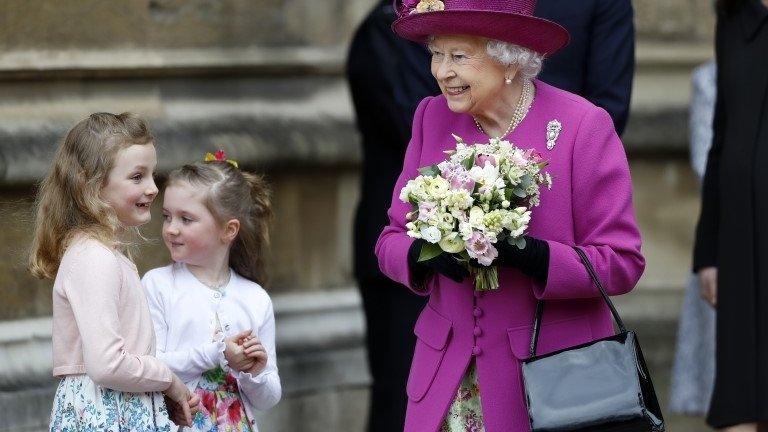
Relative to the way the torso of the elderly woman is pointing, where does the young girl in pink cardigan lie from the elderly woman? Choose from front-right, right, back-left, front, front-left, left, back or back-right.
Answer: front-right

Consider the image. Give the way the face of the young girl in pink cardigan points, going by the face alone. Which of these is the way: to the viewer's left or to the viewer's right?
to the viewer's right

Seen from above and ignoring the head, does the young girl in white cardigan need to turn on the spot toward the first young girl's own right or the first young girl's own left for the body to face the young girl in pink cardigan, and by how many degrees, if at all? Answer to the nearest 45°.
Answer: approximately 45° to the first young girl's own right

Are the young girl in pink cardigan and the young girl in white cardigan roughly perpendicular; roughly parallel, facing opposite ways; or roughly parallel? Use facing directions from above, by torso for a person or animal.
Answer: roughly perpendicular

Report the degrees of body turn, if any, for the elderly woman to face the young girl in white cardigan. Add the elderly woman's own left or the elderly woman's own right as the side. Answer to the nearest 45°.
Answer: approximately 45° to the elderly woman's own right

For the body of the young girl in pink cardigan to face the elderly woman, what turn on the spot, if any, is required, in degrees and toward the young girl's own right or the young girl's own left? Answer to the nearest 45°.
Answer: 0° — they already face them

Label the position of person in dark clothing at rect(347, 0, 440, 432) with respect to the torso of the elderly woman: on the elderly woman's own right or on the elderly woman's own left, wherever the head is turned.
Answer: on the elderly woman's own right

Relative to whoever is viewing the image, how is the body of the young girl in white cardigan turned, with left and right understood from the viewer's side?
facing the viewer

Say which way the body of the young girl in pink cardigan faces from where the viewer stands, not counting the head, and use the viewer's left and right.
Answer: facing to the right of the viewer

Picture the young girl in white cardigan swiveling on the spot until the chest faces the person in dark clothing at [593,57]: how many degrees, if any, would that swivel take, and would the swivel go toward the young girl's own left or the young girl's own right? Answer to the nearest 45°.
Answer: approximately 90° to the young girl's own left

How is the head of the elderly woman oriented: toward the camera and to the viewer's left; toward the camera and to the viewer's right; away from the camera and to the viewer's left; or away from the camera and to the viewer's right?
toward the camera and to the viewer's left
